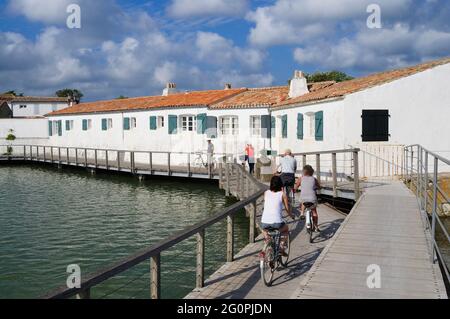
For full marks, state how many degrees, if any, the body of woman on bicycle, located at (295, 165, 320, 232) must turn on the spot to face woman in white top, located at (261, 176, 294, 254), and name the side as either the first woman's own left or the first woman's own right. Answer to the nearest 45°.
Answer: approximately 180°

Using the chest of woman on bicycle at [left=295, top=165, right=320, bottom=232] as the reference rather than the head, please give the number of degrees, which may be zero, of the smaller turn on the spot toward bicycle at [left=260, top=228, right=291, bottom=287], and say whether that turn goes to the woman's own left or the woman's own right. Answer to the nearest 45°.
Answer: approximately 180°

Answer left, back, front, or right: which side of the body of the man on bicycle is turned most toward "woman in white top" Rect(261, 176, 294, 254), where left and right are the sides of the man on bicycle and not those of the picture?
back

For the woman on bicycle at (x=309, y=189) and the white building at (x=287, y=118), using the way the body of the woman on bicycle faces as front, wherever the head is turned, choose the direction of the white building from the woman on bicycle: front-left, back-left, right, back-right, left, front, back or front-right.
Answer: front

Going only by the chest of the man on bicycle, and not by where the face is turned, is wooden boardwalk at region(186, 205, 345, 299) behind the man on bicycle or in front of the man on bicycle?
behind

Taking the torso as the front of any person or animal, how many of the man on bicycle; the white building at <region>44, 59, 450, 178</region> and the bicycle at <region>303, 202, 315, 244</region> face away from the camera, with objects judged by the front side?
2

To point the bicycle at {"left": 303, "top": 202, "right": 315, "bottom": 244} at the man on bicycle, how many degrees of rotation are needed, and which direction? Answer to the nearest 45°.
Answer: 0° — it already faces them

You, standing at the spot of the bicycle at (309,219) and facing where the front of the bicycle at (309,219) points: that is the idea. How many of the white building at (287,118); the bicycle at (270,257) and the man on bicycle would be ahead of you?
2

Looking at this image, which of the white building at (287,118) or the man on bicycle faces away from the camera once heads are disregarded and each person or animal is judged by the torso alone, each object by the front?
the man on bicycle

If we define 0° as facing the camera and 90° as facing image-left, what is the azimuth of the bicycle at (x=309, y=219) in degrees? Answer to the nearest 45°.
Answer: approximately 180°

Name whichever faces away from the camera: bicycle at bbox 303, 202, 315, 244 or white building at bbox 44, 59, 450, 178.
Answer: the bicycle

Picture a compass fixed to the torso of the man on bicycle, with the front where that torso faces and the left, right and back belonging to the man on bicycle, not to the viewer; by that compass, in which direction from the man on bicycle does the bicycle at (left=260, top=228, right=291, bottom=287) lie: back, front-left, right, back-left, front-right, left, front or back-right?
back

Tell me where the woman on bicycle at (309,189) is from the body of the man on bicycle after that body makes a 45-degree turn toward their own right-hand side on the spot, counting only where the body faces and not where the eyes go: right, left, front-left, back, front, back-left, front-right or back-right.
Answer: back-right

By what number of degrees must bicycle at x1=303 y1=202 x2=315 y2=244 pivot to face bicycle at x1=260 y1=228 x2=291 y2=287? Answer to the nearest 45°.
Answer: approximately 180°

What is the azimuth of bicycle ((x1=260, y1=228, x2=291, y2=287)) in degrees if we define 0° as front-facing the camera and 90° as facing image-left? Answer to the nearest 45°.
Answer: approximately 225°

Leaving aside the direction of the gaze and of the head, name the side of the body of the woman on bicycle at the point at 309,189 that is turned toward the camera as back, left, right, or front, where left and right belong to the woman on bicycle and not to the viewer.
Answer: back

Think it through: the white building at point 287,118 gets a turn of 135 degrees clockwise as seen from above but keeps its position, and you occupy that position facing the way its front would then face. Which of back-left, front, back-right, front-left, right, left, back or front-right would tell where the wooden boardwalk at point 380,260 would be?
back

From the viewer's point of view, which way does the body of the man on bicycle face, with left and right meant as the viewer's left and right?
facing away from the viewer

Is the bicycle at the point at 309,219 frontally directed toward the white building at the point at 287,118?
yes
